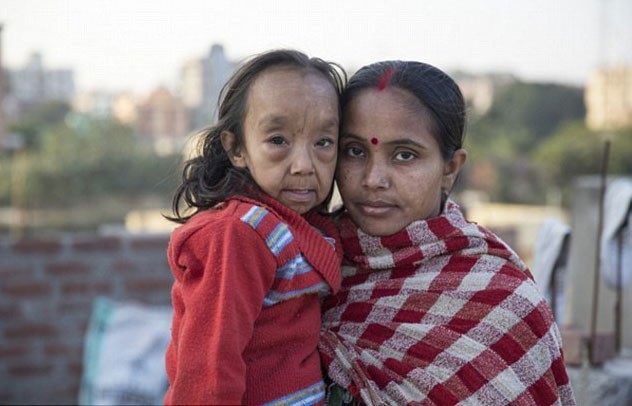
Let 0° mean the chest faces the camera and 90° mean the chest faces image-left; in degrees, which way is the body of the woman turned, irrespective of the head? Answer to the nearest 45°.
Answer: approximately 45°

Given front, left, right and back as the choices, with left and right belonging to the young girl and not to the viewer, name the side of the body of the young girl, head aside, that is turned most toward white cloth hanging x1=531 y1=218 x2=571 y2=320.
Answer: left

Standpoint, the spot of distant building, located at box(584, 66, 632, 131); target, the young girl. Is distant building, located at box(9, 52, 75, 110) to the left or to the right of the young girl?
right

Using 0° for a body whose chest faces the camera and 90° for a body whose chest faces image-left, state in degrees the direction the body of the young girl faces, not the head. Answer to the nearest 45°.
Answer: approximately 315°
